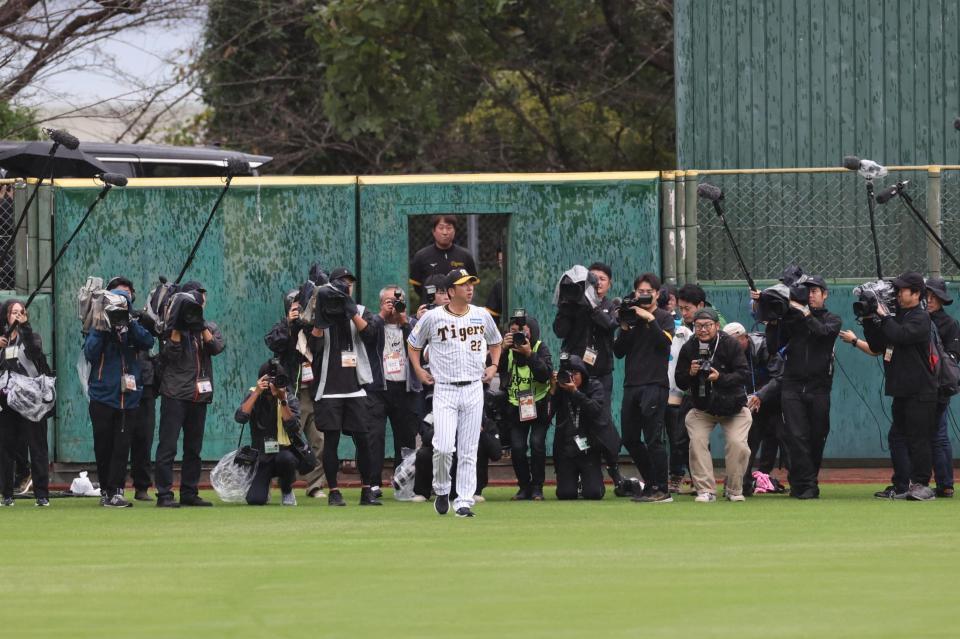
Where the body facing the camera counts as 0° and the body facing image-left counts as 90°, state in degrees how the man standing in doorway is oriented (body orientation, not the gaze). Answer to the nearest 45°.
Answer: approximately 0°

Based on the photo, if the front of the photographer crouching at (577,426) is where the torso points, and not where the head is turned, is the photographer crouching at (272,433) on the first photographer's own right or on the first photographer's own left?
on the first photographer's own right

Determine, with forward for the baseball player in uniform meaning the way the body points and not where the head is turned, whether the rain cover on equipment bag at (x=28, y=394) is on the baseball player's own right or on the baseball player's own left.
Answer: on the baseball player's own right

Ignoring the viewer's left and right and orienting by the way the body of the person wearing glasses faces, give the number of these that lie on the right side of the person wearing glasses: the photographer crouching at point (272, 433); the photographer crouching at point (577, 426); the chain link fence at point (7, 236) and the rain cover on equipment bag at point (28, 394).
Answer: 4

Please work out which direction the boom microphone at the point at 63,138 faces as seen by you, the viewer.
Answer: facing to the right of the viewer

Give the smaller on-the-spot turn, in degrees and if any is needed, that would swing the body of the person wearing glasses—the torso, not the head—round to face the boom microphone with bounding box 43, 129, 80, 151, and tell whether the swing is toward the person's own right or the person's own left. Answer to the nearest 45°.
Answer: approximately 90° to the person's own right

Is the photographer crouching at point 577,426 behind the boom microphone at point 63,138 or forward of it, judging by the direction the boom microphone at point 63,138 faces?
forward

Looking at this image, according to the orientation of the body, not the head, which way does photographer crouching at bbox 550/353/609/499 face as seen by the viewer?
toward the camera

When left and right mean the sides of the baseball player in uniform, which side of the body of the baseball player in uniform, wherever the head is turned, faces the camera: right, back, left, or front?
front

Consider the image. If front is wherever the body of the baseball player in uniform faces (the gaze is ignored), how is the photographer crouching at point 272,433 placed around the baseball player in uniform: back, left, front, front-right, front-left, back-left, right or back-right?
back-right
